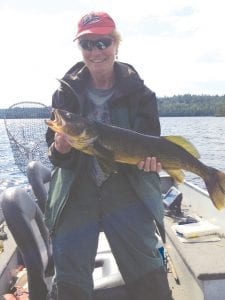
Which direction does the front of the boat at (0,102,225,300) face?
away from the camera

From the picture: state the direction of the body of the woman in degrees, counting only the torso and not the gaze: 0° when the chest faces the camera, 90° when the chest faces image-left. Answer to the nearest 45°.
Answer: approximately 0°

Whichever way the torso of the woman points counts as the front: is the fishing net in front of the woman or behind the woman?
behind
